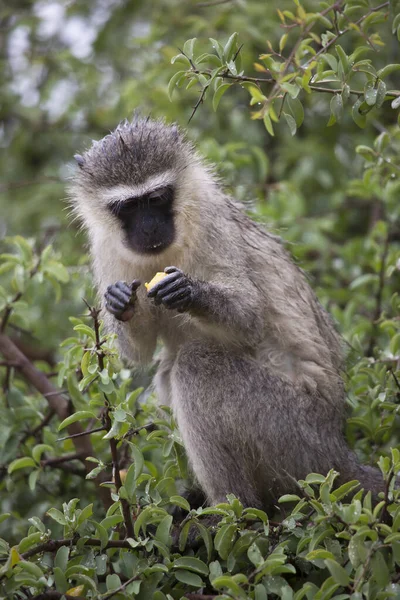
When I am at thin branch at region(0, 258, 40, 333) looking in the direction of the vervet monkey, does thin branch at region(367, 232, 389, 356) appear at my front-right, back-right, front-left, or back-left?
front-left

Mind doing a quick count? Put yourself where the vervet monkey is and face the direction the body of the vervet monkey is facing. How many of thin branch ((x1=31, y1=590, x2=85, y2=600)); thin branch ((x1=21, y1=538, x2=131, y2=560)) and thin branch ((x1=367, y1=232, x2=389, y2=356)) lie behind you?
1

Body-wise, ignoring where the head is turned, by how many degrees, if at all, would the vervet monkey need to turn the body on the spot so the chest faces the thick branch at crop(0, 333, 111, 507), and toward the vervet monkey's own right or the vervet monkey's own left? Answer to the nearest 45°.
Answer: approximately 45° to the vervet monkey's own right

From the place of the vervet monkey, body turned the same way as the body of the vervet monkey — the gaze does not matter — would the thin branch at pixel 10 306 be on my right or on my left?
on my right

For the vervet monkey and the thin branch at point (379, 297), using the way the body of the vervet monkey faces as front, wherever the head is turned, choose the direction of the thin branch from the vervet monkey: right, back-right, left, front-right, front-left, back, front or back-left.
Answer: back

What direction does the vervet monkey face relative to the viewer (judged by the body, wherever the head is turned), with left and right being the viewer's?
facing the viewer and to the left of the viewer

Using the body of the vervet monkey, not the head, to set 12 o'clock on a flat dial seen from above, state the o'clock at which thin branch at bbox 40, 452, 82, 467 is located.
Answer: The thin branch is roughly at 1 o'clock from the vervet monkey.

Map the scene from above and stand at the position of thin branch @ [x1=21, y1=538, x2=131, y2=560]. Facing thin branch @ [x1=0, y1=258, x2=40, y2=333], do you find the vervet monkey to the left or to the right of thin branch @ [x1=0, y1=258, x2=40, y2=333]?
right

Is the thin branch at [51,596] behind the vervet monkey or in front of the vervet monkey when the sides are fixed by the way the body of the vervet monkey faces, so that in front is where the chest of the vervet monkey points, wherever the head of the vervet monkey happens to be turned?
in front
